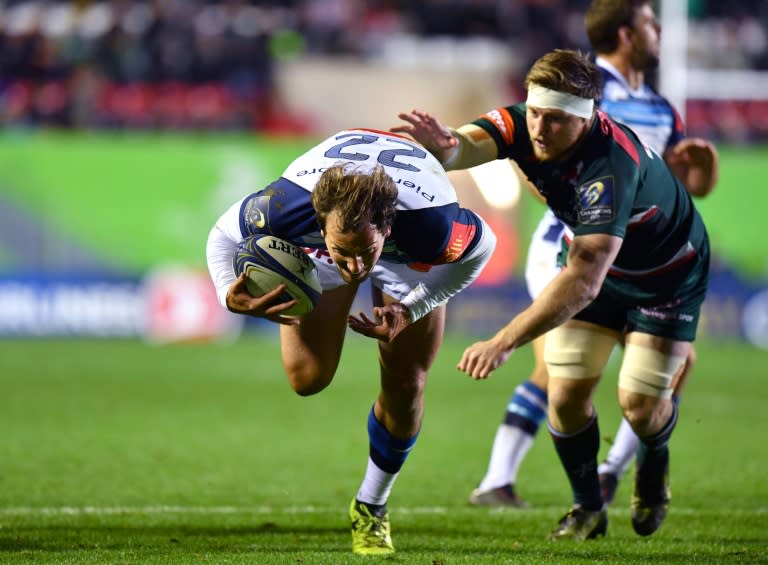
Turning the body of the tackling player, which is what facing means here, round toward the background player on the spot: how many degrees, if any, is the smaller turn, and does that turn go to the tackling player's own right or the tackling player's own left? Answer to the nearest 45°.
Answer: approximately 135° to the tackling player's own right

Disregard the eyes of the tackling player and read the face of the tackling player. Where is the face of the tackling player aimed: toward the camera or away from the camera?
toward the camera

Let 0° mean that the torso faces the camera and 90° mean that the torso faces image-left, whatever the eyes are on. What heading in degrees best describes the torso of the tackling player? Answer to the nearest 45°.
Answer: approximately 45°
